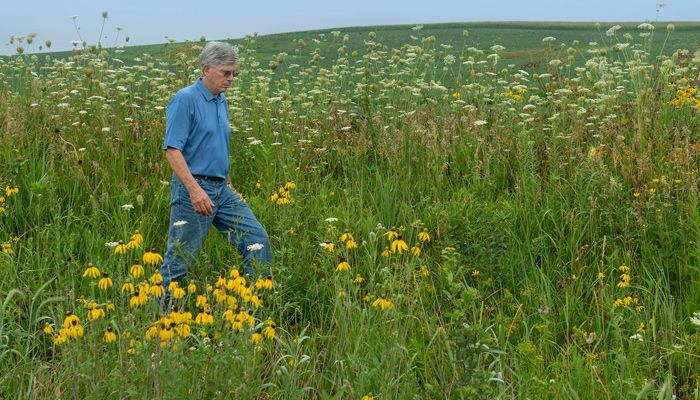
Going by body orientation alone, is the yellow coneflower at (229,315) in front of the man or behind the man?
in front

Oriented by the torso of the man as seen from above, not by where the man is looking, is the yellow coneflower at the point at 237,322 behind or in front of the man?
in front

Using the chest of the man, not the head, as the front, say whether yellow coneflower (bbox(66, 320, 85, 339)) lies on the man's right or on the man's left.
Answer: on the man's right

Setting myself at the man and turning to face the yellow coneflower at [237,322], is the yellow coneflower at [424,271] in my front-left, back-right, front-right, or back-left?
front-left

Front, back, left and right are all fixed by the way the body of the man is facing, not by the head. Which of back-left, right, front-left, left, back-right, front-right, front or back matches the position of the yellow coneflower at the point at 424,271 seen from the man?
front

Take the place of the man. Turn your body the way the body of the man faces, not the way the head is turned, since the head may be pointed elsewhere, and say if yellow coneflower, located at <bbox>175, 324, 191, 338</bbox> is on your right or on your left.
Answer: on your right

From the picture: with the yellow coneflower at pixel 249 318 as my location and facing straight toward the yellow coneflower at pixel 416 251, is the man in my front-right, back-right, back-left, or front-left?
front-left

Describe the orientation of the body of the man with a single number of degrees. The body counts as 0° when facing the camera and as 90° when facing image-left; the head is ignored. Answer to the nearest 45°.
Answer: approximately 315°

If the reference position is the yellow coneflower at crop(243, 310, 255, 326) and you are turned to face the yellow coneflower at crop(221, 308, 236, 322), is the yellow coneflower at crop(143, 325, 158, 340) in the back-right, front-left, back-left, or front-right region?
front-left

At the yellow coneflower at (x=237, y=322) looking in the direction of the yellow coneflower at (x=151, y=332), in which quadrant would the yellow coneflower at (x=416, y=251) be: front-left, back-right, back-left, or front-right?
back-right

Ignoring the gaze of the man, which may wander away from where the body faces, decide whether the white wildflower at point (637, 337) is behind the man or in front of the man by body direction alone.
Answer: in front

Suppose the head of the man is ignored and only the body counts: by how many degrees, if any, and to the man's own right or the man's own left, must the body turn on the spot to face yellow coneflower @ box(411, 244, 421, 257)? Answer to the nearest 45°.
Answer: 0° — they already face it
